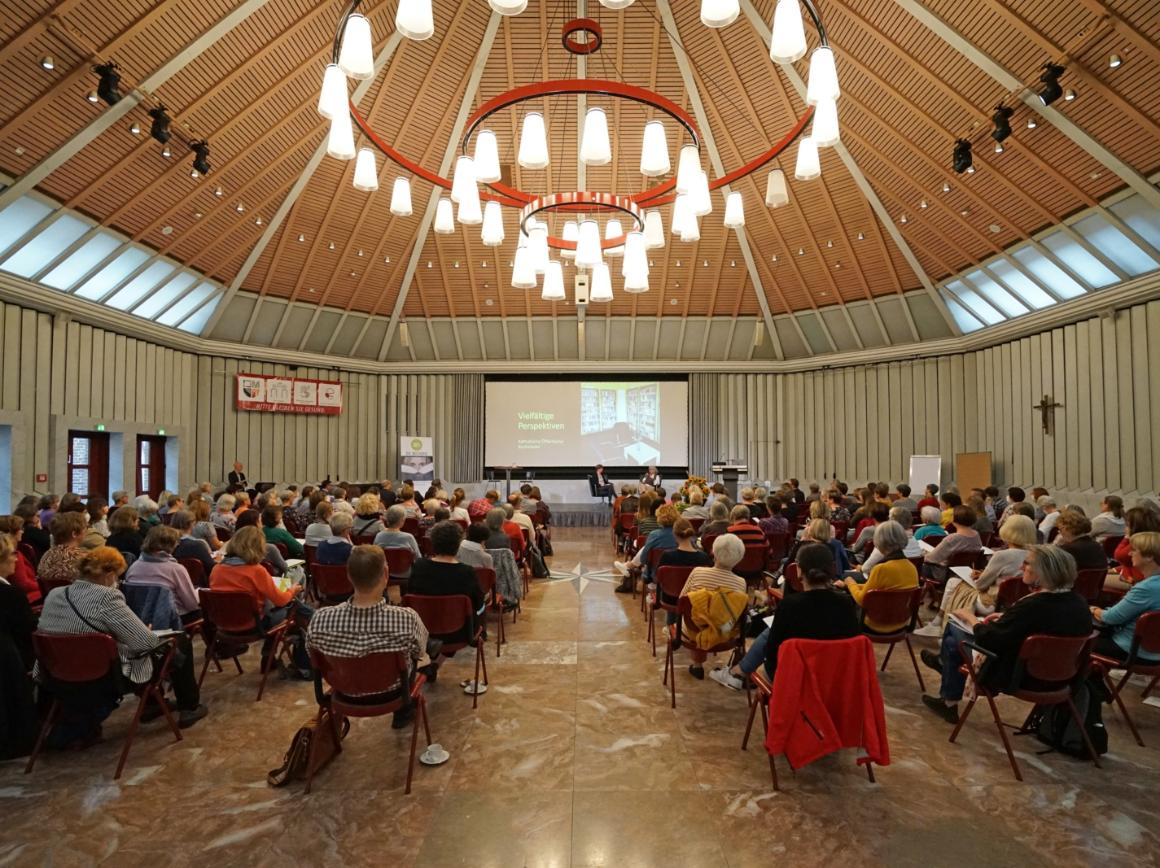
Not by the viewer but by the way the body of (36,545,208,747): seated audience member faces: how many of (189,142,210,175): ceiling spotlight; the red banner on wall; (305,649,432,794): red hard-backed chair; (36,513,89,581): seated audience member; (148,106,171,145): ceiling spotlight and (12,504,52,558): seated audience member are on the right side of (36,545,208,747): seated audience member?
1

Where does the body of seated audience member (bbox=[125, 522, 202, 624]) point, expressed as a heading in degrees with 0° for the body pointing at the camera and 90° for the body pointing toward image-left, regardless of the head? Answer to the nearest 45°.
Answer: approximately 225°

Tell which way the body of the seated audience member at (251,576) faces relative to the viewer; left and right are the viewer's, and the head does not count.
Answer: facing away from the viewer and to the right of the viewer

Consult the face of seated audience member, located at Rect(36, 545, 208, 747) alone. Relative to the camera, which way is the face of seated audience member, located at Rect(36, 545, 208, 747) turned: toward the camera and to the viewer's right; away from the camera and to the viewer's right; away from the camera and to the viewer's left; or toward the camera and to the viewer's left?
away from the camera and to the viewer's right

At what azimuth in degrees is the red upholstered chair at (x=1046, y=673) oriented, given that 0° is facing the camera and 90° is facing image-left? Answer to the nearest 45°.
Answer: approximately 135°

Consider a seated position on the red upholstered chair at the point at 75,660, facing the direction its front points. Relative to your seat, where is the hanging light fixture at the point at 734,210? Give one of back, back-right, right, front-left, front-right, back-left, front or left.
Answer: front-right

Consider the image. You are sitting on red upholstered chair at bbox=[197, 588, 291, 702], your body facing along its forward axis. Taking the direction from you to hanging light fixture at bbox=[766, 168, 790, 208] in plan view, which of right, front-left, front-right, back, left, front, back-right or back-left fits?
front-right

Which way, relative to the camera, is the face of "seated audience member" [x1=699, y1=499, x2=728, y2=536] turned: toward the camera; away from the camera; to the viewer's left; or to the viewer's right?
away from the camera

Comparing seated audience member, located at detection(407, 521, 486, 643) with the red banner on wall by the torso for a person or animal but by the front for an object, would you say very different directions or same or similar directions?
very different directions

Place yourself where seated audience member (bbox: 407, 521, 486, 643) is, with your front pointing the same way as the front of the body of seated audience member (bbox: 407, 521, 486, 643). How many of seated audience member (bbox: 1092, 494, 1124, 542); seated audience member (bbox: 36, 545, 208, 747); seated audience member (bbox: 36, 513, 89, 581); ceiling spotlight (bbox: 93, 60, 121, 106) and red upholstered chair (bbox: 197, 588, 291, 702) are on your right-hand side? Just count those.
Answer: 1

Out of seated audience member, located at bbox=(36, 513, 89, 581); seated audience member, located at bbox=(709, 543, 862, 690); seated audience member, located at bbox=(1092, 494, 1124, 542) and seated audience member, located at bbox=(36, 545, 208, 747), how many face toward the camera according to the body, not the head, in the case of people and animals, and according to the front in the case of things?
0

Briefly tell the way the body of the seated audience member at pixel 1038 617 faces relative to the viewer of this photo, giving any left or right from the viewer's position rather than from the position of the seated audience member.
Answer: facing away from the viewer and to the left of the viewer

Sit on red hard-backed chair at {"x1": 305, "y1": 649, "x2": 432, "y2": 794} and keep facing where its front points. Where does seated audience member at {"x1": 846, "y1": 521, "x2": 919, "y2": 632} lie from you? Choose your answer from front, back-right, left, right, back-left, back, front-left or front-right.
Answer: right

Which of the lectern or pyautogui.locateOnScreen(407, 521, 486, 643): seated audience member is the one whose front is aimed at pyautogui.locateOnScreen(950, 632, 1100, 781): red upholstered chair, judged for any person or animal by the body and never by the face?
the lectern

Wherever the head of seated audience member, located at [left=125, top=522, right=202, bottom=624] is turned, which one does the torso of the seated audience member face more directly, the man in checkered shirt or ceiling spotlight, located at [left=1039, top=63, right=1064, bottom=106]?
the ceiling spotlight

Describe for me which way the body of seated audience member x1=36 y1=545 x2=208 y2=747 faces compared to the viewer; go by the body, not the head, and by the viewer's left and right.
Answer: facing away from the viewer and to the right of the viewer

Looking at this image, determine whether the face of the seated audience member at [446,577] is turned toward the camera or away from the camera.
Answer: away from the camera

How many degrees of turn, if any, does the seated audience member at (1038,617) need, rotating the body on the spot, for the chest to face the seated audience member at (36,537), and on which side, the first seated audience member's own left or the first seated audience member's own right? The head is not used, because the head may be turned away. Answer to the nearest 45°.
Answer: approximately 45° to the first seated audience member's own left

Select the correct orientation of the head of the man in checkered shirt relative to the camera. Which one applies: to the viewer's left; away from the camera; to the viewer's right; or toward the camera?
away from the camera
